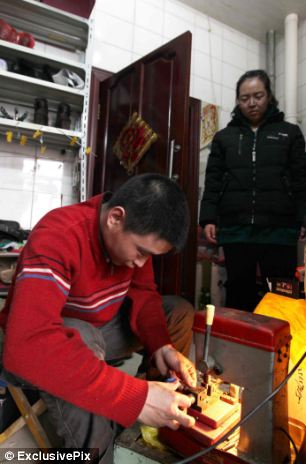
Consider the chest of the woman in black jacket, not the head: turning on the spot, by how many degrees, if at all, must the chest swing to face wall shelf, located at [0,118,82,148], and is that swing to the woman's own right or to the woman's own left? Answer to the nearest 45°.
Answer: approximately 90° to the woman's own right

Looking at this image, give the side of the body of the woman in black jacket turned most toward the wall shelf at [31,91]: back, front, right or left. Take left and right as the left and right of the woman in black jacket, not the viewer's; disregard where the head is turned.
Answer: right

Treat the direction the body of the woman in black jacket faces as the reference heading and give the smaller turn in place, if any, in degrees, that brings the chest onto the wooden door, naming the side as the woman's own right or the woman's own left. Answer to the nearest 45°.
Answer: approximately 90° to the woman's own right

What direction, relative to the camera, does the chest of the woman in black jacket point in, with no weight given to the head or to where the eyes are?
toward the camera

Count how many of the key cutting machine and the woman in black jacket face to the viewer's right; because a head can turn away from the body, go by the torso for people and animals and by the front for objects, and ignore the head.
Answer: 0

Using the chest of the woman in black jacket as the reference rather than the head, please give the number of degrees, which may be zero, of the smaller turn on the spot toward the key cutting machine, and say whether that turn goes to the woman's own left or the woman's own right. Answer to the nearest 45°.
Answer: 0° — they already face it

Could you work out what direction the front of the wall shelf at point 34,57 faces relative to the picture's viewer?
facing the viewer and to the right of the viewer

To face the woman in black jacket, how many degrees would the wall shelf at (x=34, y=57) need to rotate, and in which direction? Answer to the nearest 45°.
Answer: approximately 90° to its left
